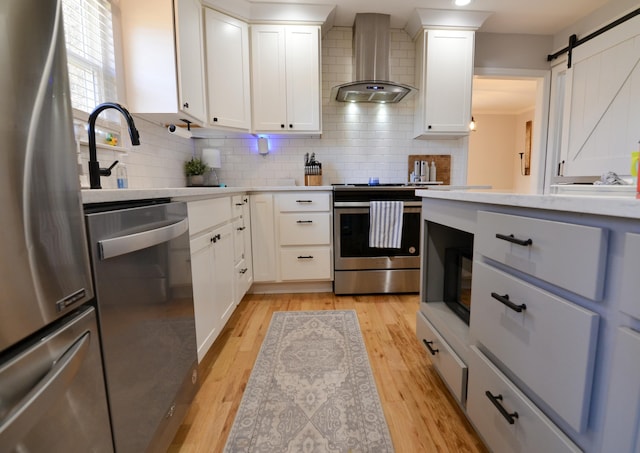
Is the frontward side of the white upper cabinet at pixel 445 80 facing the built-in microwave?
yes

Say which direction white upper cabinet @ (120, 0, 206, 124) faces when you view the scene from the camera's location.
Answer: facing to the right of the viewer

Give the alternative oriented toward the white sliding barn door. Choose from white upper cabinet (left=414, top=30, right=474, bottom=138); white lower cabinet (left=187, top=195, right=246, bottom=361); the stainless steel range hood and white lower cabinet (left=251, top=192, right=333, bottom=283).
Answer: white lower cabinet (left=187, top=195, right=246, bottom=361)

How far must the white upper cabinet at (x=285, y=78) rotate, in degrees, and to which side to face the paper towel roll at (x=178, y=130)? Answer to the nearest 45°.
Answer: approximately 45° to its right

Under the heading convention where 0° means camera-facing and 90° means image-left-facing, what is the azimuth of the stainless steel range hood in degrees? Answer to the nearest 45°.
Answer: approximately 0°

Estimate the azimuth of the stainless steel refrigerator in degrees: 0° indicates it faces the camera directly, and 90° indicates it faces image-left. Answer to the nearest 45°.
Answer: approximately 315°

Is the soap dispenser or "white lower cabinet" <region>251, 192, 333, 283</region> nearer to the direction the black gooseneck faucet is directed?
the white lower cabinet

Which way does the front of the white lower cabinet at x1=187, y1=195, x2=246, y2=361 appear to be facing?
to the viewer's right
